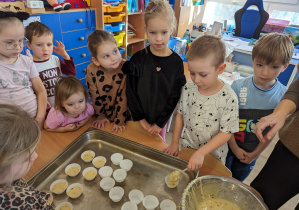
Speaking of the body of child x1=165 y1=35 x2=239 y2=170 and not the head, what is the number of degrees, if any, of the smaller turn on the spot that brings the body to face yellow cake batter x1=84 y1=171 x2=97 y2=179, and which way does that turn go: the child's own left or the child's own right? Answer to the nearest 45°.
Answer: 0° — they already face it

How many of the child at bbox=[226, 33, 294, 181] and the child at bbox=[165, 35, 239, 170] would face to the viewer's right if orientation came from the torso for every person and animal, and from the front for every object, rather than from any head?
0

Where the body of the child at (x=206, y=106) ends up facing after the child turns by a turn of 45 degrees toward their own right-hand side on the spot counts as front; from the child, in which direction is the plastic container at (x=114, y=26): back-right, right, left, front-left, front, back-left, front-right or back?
front-right

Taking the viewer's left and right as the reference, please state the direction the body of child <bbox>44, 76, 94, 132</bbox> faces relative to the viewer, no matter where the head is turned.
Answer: facing the viewer and to the right of the viewer

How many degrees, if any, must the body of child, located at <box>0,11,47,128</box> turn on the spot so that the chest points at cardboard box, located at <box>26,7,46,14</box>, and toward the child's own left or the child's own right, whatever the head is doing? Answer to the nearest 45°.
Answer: approximately 135° to the child's own left

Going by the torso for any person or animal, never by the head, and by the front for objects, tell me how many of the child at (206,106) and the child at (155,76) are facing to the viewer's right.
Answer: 0

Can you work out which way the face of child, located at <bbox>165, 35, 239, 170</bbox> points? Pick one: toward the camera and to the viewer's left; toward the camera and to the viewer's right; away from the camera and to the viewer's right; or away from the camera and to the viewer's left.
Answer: toward the camera and to the viewer's left

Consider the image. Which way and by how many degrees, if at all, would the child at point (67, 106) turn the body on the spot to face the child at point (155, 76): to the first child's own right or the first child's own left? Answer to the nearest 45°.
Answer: approximately 45° to the first child's own left

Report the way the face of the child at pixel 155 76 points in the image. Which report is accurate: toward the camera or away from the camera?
toward the camera

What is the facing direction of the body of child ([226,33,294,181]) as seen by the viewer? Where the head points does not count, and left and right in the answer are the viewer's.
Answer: facing the viewer and to the left of the viewer

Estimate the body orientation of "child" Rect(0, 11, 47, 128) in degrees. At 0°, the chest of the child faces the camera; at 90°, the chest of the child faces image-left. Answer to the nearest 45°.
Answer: approximately 315°

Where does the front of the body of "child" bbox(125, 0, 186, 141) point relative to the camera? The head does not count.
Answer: toward the camera
